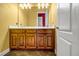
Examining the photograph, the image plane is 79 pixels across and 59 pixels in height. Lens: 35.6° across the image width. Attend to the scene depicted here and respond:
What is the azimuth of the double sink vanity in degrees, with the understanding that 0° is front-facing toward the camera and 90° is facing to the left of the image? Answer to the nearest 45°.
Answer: approximately 0°
